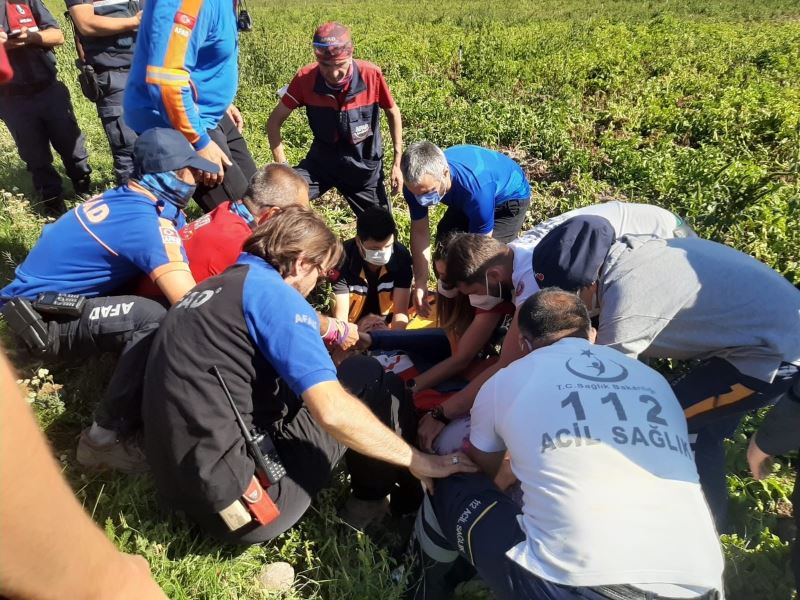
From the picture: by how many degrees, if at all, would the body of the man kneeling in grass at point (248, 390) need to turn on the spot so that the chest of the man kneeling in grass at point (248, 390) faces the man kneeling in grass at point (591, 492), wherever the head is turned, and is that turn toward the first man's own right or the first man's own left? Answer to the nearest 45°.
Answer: approximately 90° to the first man's own right

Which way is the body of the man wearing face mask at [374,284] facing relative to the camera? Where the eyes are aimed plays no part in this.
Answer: toward the camera

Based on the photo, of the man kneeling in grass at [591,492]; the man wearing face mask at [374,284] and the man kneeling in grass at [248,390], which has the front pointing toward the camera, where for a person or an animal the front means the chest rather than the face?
the man wearing face mask

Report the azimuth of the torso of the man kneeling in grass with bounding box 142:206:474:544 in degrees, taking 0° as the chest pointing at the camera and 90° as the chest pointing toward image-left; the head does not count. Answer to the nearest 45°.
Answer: approximately 225°

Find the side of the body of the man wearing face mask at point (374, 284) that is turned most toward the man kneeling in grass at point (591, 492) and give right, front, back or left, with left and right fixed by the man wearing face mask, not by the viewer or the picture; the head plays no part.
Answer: front

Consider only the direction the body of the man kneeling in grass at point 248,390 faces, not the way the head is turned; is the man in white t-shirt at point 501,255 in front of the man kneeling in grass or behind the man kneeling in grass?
in front

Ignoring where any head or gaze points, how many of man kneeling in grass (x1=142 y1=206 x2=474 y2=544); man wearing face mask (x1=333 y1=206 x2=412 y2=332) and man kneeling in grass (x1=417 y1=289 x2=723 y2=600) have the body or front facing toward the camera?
1

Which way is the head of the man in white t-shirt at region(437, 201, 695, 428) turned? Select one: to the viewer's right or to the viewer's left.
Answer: to the viewer's left

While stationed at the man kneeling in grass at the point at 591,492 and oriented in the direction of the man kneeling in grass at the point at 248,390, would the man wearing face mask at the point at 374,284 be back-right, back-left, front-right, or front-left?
front-right

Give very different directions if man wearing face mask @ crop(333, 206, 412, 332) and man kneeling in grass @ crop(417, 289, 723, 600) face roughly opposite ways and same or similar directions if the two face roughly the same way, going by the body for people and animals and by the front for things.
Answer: very different directions

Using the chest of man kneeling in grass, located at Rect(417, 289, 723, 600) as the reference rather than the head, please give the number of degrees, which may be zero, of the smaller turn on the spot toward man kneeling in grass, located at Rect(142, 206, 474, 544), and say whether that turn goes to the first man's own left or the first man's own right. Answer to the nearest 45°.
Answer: approximately 45° to the first man's own left

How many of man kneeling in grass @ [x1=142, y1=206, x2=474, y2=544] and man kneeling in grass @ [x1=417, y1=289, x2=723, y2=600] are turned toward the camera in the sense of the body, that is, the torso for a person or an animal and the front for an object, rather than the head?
0

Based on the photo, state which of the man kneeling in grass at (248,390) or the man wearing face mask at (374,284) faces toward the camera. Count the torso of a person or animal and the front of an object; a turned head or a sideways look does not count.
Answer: the man wearing face mask

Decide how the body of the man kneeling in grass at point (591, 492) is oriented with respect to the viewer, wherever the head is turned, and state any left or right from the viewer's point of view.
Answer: facing away from the viewer and to the left of the viewer

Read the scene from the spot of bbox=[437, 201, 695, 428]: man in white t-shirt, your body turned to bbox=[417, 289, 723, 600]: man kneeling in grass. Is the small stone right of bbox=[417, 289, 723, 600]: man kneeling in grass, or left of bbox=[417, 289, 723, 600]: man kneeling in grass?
right

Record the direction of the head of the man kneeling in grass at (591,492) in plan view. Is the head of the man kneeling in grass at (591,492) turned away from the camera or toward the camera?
away from the camera
